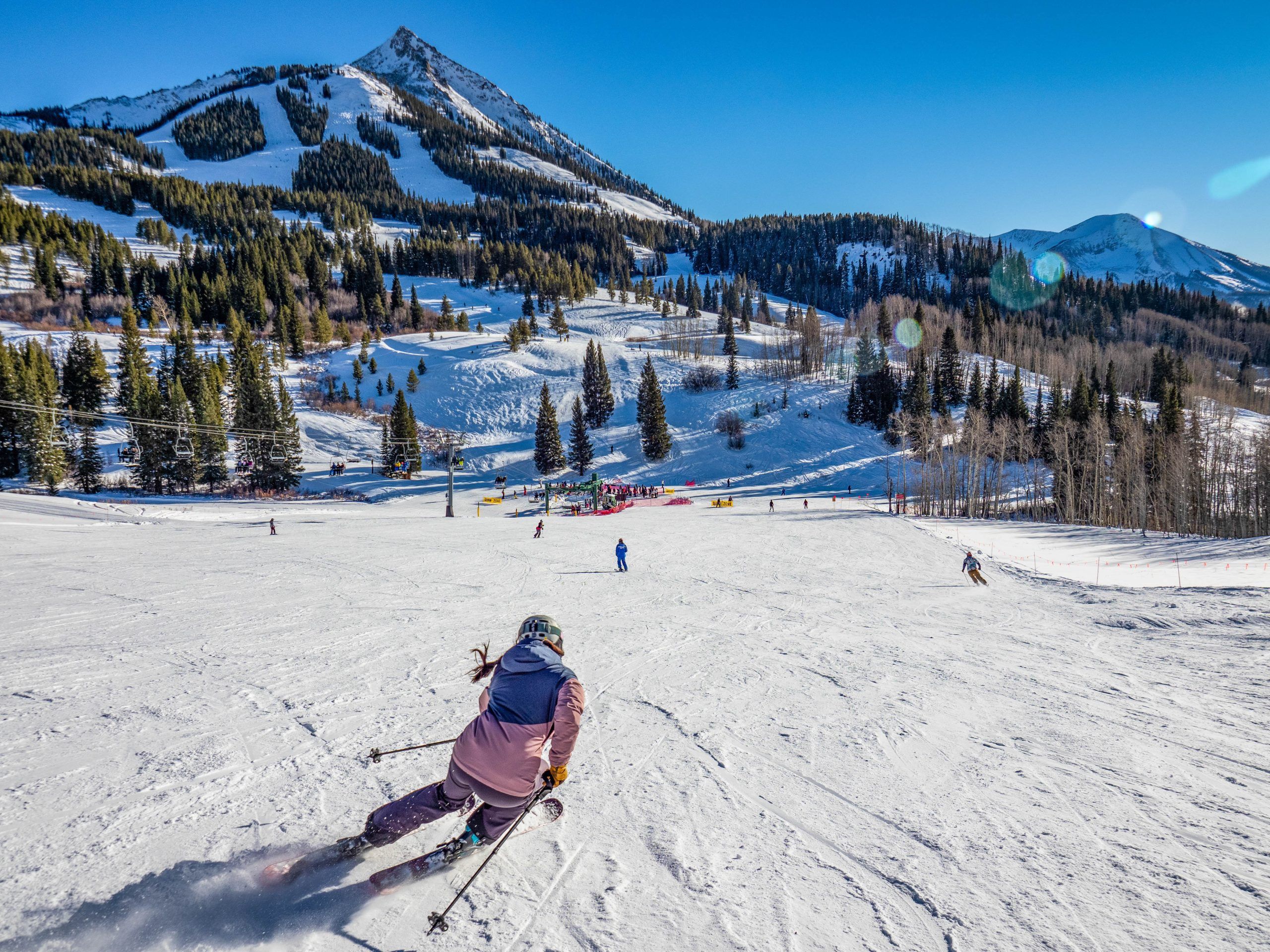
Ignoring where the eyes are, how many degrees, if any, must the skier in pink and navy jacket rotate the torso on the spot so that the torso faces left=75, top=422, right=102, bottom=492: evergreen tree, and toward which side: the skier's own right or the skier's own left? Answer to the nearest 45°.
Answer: approximately 45° to the skier's own left

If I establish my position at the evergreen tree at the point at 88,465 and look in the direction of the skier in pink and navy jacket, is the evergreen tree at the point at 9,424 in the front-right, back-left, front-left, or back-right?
back-right

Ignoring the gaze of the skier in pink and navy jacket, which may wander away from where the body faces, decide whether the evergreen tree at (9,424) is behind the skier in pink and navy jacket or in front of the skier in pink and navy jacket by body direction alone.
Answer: in front

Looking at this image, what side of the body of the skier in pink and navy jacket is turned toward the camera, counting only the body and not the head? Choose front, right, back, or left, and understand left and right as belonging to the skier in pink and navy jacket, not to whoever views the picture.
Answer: back

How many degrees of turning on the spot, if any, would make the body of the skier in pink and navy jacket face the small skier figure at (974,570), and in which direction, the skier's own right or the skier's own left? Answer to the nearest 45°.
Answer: approximately 45° to the skier's own right
